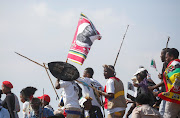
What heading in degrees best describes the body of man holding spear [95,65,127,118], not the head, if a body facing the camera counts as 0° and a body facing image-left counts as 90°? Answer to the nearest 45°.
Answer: approximately 90°
